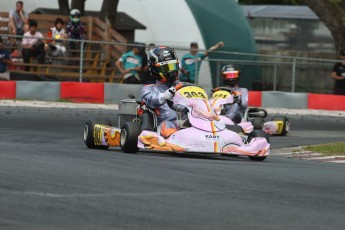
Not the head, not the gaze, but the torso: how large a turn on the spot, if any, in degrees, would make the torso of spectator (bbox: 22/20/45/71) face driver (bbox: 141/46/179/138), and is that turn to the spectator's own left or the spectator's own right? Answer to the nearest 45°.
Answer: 0° — they already face them

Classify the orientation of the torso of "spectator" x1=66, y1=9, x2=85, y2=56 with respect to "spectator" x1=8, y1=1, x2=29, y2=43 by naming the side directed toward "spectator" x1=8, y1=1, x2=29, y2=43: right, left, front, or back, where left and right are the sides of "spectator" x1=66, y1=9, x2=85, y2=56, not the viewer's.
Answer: right

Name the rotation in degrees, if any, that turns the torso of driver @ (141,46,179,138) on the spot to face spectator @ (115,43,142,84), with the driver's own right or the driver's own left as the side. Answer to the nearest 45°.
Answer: approximately 135° to the driver's own left

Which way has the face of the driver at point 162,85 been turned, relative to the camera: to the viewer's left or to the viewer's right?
to the viewer's right

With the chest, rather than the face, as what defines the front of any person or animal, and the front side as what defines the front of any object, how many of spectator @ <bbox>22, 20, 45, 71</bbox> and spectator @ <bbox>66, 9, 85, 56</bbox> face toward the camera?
2
